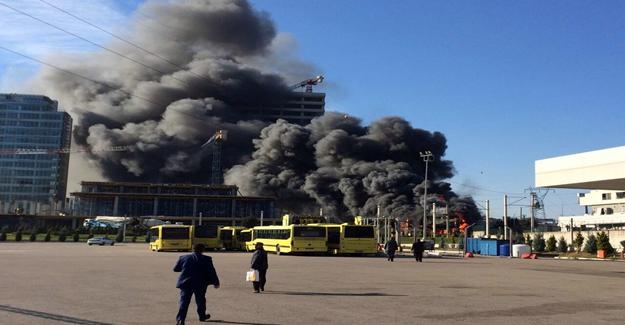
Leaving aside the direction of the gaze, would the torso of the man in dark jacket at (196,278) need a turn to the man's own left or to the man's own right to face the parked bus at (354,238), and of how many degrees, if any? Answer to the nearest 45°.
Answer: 0° — they already face it

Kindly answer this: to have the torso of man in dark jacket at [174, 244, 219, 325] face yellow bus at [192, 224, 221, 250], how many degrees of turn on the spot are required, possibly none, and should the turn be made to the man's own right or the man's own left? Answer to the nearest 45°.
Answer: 0° — they already face it

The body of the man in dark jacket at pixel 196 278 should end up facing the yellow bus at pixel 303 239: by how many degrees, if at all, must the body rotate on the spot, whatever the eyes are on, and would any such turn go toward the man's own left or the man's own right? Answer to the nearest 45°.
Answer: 0° — they already face it

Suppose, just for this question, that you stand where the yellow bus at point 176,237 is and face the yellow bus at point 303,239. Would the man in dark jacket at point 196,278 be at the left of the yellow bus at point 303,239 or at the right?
right

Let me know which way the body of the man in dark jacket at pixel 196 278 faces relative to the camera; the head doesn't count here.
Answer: away from the camera

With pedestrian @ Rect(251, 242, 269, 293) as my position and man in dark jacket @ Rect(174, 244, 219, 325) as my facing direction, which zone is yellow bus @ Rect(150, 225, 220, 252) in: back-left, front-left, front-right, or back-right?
back-right
